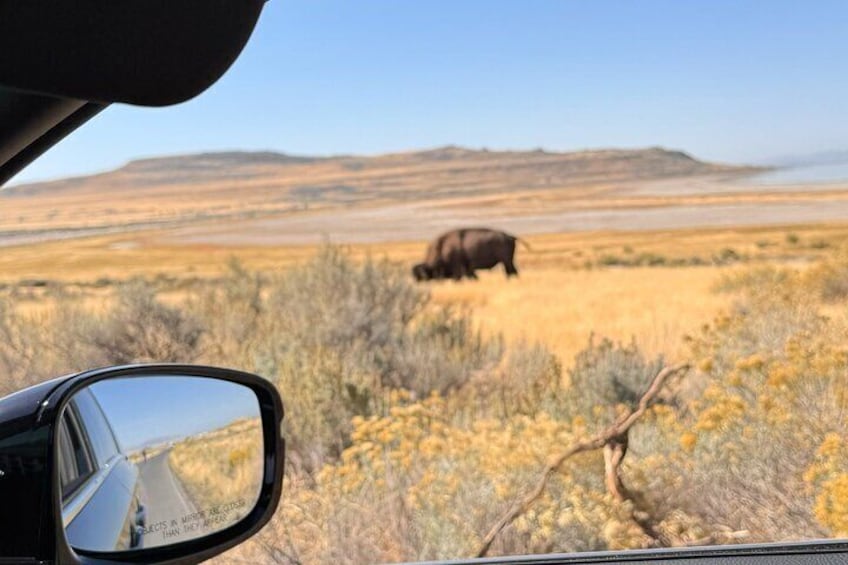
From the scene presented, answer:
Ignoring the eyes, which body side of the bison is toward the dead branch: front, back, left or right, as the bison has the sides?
left

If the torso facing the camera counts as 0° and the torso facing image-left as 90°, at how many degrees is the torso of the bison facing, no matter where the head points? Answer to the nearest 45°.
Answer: approximately 90°
